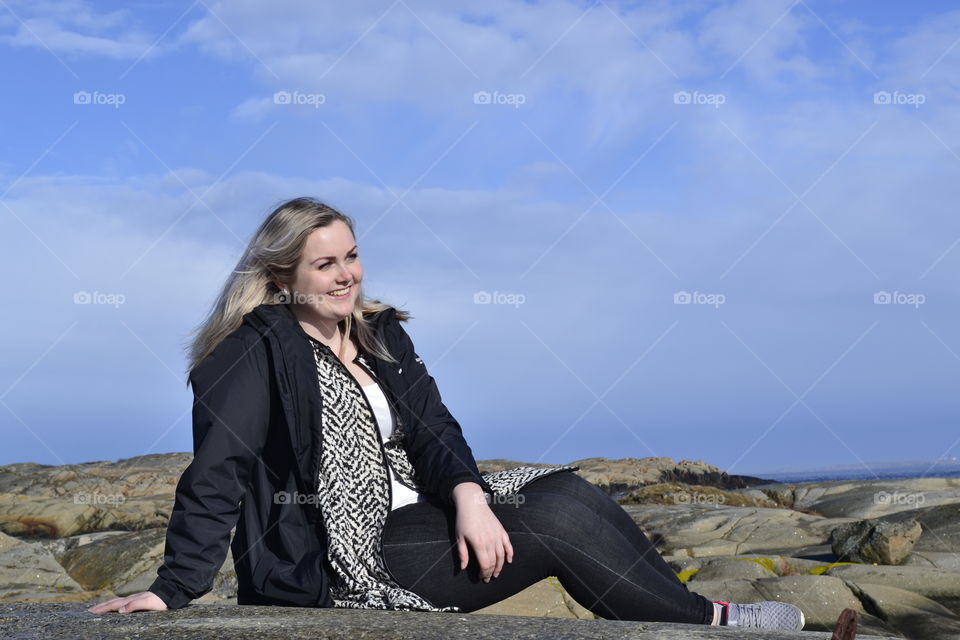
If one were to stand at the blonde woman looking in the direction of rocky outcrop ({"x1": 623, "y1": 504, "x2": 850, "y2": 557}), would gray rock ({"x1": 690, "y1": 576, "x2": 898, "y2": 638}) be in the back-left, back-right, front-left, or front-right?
front-right

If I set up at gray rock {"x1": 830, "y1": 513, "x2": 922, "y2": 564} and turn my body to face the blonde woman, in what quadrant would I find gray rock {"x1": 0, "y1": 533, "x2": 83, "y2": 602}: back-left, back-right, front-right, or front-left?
front-right

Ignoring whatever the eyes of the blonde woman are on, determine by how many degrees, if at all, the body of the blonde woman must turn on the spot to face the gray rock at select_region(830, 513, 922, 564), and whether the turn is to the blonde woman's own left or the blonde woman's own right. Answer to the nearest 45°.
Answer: approximately 90° to the blonde woman's own left

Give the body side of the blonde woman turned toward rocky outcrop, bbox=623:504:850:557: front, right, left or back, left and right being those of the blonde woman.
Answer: left

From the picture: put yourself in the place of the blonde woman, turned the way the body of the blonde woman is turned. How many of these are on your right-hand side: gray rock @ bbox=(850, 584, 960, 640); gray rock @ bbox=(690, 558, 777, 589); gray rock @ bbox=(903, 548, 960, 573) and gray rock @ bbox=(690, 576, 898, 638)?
0

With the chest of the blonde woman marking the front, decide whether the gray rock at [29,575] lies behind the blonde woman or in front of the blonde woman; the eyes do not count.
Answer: behind

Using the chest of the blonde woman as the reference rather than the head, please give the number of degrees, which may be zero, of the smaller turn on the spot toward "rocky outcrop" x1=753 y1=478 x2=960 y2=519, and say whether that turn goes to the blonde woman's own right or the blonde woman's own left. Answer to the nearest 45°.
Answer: approximately 90° to the blonde woman's own left

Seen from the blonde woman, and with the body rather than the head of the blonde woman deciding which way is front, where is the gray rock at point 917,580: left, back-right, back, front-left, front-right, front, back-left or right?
left

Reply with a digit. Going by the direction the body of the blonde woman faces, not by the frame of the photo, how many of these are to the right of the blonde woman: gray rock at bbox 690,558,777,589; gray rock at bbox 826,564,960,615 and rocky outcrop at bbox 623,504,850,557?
0

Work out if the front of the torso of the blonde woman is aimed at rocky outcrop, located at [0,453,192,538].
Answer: no

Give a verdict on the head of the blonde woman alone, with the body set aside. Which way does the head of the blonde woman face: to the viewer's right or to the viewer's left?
to the viewer's right
